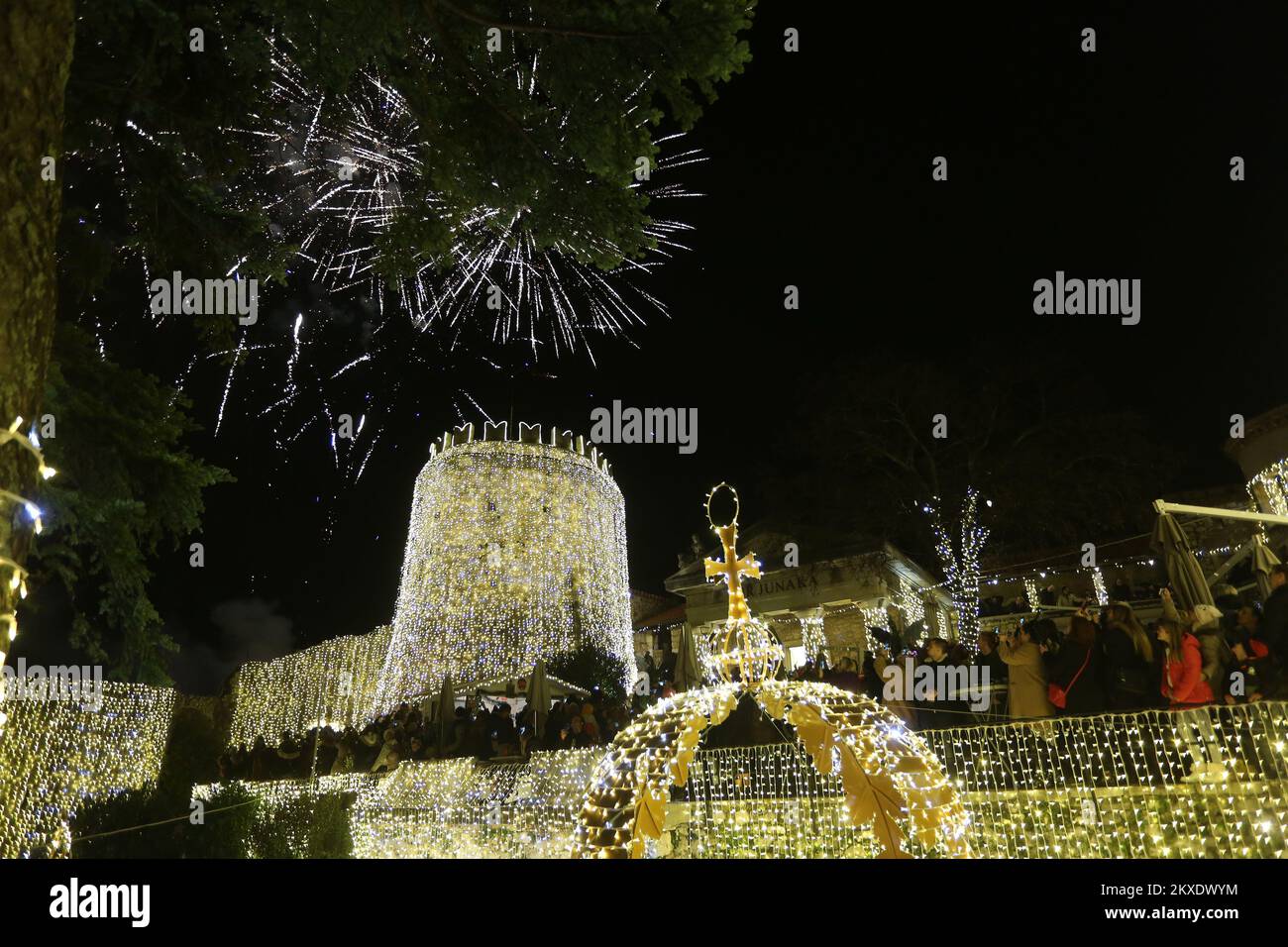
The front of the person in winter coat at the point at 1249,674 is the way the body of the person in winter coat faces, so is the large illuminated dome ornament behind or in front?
in front

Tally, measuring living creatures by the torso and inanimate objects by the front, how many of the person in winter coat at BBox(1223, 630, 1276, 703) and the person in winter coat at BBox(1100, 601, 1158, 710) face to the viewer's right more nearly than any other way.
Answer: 0

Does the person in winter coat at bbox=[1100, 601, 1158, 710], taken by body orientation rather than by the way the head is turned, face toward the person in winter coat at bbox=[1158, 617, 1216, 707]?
no

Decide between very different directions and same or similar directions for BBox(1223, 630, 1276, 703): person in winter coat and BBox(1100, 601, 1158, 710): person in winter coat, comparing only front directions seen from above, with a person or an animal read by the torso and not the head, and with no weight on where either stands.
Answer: same or similar directions
